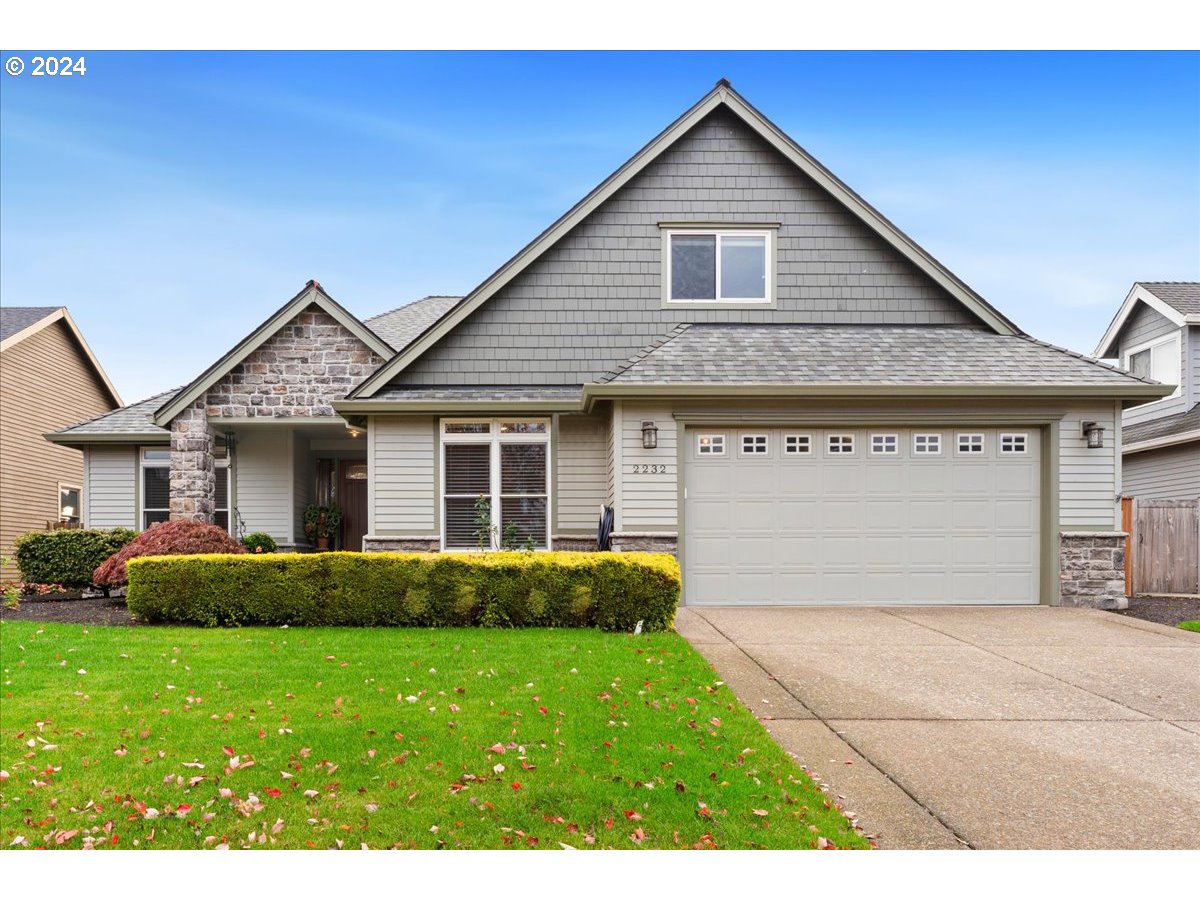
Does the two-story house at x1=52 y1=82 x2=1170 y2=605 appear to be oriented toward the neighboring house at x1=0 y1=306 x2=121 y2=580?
no

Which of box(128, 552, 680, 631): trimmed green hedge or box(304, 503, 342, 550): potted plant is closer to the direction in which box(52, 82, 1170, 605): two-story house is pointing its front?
the trimmed green hedge

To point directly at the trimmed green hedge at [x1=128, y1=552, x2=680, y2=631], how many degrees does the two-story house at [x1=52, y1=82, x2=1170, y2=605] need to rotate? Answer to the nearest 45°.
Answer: approximately 45° to its right

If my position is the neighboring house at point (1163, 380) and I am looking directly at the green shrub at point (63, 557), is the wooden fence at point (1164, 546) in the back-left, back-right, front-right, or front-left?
front-left

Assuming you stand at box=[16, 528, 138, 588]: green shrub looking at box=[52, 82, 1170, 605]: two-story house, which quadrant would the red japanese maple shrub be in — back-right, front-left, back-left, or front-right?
front-right

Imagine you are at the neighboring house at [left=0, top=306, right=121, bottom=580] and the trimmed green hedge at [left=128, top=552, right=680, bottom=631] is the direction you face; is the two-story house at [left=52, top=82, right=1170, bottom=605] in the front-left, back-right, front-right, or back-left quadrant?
front-left

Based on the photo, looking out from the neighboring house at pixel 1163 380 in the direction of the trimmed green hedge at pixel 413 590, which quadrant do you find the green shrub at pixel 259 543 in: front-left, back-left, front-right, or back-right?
front-right

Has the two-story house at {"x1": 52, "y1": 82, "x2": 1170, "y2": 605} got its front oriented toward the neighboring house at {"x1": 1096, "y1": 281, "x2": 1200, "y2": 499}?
no

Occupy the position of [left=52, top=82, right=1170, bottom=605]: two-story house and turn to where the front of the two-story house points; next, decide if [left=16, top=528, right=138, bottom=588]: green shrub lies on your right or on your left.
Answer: on your right

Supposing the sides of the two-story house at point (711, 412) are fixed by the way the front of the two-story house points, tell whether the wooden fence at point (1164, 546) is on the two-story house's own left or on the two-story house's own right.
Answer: on the two-story house's own left

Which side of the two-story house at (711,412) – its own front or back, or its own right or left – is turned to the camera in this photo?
front
